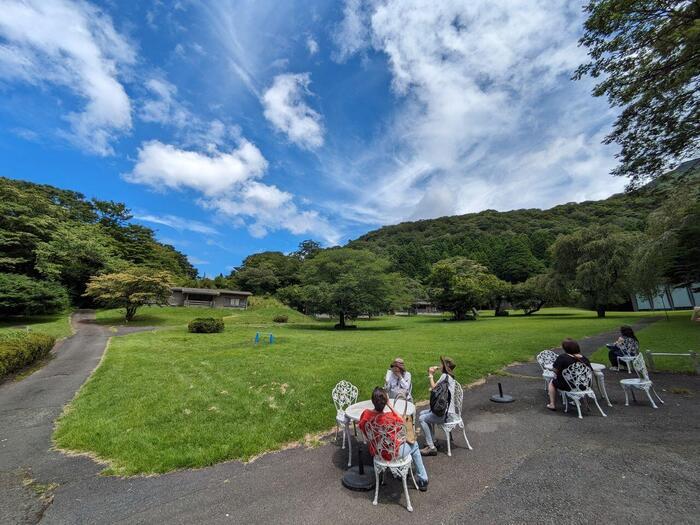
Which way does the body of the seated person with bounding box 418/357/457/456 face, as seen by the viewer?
to the viewer's left

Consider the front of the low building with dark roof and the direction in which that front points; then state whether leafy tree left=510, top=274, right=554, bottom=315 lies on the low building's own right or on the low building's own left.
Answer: on the low building's own left

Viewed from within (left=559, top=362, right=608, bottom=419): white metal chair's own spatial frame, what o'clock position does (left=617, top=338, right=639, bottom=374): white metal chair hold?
(left=617, top=338, right=639, bottom=374): white metal chair is roughly at 2 o'clock from (left=559, top=362, right=608, bottom=419): white metal chair.

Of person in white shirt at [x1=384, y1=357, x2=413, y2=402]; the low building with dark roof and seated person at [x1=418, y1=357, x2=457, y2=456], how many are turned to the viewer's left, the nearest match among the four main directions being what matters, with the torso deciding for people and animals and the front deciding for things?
1

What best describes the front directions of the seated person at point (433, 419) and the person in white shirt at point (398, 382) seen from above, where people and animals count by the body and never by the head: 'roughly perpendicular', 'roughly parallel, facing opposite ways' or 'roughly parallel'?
roughly perpendicular

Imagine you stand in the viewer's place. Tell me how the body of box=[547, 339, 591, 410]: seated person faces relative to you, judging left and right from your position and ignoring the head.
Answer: facing away from the viewer and to the left of the viewer

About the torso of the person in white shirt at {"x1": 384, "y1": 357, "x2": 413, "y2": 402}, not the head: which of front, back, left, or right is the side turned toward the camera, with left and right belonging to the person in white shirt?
front

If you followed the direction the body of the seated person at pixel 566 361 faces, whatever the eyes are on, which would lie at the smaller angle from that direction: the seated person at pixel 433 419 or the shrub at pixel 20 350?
the shrub

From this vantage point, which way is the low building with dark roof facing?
toward the camera

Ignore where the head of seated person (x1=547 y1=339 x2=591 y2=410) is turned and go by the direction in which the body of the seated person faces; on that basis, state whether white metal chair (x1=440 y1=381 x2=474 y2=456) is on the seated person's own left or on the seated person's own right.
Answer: on the seated person's own left
